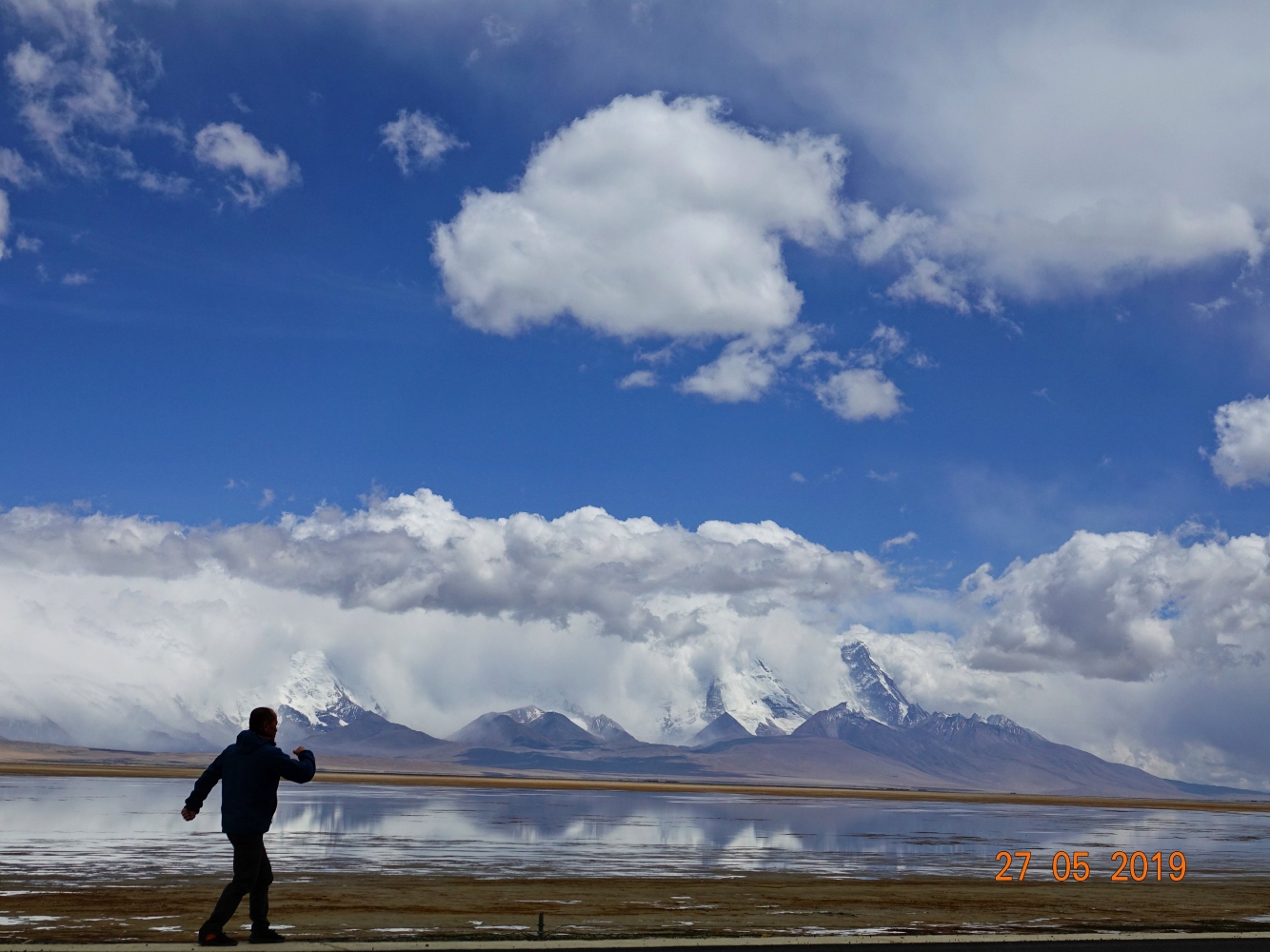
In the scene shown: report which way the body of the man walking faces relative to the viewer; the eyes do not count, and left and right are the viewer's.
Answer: facing away from the viewer and to the right of the viewer
